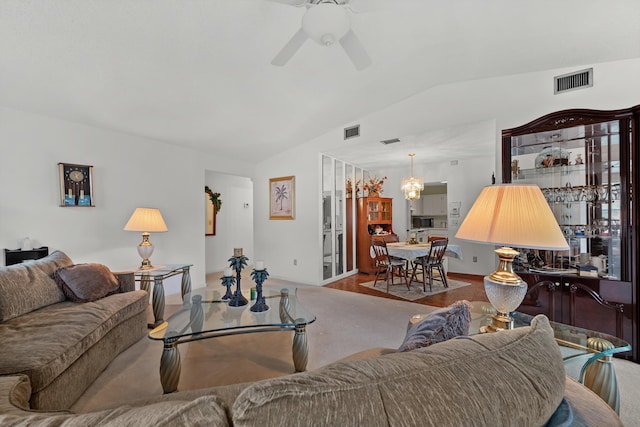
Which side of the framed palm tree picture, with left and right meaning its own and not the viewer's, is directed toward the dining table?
left

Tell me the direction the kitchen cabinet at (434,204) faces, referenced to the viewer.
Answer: facing the viewer

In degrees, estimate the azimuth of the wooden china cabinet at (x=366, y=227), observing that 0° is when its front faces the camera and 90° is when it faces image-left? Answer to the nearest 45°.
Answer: approximately 315°

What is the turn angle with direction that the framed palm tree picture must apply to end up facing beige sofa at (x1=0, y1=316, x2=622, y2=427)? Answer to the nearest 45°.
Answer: approximately 45° to its left

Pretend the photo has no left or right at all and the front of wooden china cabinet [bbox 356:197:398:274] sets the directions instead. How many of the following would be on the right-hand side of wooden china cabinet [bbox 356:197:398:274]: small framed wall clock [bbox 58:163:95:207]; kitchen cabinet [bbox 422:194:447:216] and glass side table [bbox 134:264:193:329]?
2

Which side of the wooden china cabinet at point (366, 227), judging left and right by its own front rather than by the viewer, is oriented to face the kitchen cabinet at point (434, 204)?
left

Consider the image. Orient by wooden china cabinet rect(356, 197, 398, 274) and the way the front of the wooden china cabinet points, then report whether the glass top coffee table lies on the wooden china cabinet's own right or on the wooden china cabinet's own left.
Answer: on the wooden china cabinet's own right

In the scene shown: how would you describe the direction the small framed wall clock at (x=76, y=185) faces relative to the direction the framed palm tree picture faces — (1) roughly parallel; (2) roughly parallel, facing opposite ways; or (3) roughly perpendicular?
roughly perpendicular

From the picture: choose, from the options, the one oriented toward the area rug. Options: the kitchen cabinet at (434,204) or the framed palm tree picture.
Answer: the kitchen cabinet

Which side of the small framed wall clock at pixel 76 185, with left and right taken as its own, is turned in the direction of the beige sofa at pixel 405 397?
front

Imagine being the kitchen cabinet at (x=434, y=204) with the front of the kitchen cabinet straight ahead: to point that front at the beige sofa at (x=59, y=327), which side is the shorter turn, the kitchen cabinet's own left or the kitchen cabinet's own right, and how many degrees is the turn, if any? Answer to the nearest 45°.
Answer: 0° — it already faces it

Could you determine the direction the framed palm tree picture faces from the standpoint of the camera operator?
facing the viewer and to the left of the viewer

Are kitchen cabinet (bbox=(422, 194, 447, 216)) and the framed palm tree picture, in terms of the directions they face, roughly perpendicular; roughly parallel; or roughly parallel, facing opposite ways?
roughly parallel

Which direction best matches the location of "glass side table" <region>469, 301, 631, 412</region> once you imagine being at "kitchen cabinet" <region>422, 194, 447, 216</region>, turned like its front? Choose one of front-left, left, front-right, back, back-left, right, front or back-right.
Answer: front

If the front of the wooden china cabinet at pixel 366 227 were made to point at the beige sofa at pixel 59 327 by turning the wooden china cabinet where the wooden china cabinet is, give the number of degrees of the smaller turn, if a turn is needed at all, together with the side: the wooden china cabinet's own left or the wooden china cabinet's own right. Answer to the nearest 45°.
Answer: approximately 90° to the wooden china cabinet's own right

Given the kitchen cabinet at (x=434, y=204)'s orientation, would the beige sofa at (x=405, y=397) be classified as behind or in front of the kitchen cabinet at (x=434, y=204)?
in front

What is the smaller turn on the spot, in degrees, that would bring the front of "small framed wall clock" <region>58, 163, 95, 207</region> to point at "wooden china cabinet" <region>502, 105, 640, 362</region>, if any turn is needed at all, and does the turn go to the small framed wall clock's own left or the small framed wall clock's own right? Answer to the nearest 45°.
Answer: approximately 45° to the small framed wall clock's own left

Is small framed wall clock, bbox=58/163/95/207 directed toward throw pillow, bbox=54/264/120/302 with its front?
yes

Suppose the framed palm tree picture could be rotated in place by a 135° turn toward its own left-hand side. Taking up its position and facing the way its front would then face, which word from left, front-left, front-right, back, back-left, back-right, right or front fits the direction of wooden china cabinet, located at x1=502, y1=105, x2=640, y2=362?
front-right
